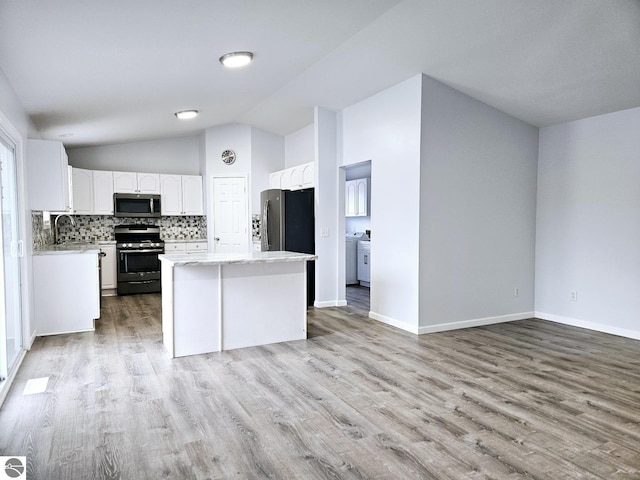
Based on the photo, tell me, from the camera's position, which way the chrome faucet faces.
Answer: facing to the right of the viewer

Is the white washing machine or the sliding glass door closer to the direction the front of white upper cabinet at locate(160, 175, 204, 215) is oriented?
the sliding glass door

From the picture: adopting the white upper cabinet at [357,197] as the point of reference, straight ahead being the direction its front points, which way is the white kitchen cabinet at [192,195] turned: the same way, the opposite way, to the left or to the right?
the same way

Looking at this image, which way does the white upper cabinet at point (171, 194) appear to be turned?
toward the camera

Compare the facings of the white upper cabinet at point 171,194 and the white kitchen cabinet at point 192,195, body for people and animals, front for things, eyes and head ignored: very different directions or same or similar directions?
same or similar directions

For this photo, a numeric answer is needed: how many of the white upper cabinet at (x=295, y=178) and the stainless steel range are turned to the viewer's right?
0

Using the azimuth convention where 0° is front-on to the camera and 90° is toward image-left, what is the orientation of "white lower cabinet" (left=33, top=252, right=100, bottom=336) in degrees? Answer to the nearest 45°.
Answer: approximately 270°

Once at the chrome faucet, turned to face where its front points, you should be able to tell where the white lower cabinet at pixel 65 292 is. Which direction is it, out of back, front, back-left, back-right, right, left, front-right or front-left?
right

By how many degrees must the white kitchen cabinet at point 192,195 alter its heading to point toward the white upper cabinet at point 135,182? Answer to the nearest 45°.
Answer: approximately 90° to its right

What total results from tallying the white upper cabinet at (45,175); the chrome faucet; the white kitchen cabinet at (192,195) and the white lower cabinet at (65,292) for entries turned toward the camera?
1

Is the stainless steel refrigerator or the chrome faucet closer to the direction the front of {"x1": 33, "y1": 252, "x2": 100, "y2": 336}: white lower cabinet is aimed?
the stainless steel refrigerator

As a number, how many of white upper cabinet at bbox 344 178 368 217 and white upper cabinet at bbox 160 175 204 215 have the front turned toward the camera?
2

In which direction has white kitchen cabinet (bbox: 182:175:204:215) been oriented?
toward the camera

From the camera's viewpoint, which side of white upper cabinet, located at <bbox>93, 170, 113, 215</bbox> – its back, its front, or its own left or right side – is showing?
front

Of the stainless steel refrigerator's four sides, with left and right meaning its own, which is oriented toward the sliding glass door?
front
